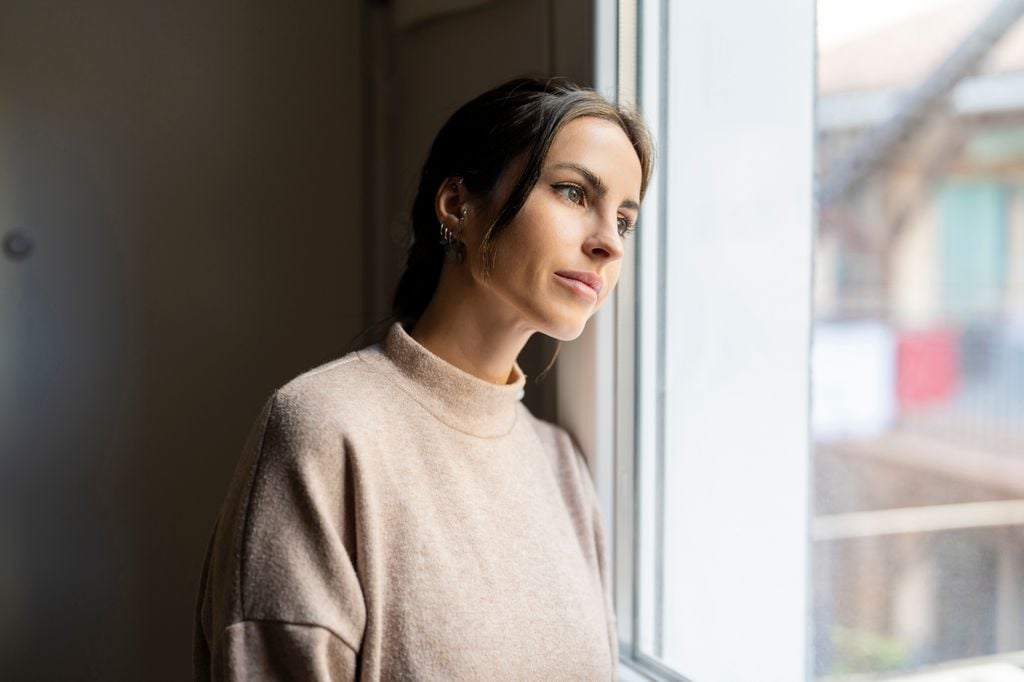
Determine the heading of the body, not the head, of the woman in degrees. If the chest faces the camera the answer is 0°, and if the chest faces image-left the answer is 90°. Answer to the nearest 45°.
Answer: approximately 315°
